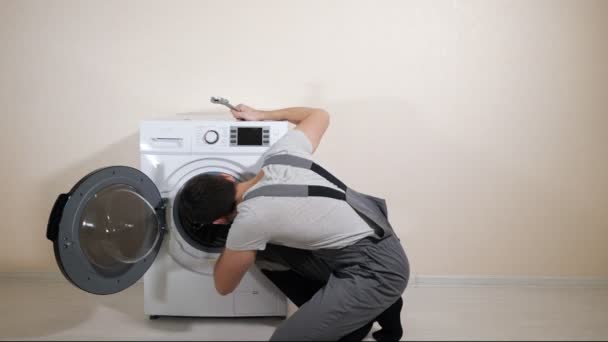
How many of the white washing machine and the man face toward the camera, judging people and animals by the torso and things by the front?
1

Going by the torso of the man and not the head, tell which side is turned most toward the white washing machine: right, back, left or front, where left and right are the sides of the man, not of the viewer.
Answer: front

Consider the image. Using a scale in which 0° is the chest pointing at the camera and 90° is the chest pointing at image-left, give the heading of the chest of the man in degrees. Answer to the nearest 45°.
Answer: approximately 135°

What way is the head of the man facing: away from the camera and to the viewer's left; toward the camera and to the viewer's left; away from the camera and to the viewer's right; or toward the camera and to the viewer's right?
away from the camera and to the viewer's left

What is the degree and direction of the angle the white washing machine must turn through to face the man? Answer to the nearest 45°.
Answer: approximately 45° to its left

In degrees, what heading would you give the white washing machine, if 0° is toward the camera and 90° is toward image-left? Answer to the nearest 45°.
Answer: approximately 0°
